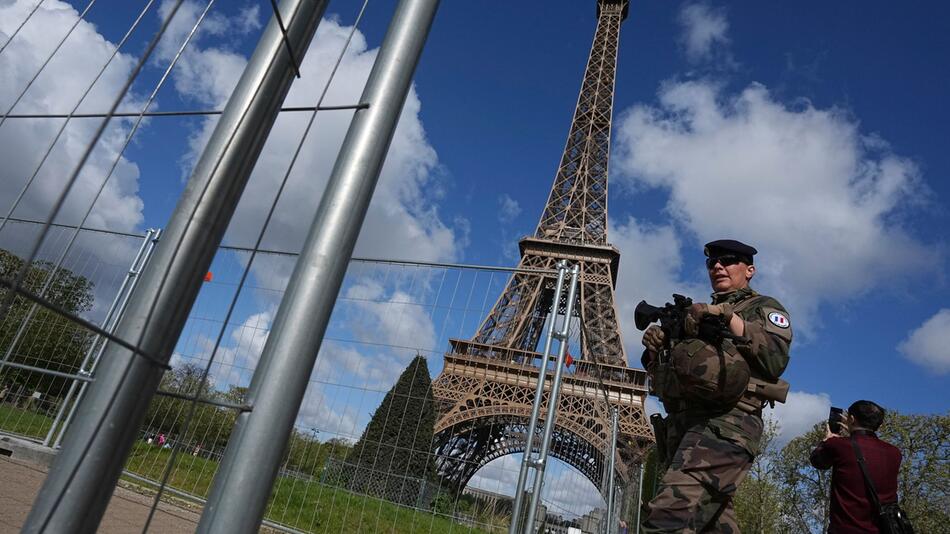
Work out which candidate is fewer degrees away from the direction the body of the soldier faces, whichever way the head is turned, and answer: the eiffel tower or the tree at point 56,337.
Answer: the tree

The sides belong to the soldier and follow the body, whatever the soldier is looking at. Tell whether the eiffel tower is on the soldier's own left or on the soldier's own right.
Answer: on the soldier's own right

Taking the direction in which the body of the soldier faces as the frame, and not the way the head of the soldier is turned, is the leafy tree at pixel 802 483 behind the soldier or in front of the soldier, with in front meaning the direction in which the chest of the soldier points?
behind

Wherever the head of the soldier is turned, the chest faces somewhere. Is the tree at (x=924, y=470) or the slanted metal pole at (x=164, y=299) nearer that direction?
the slanted metal pole

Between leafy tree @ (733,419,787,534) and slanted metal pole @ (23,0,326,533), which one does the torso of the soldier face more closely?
the slanted metal pole

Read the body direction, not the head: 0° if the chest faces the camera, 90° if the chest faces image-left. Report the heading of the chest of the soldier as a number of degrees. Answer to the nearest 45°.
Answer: approximately 45°
